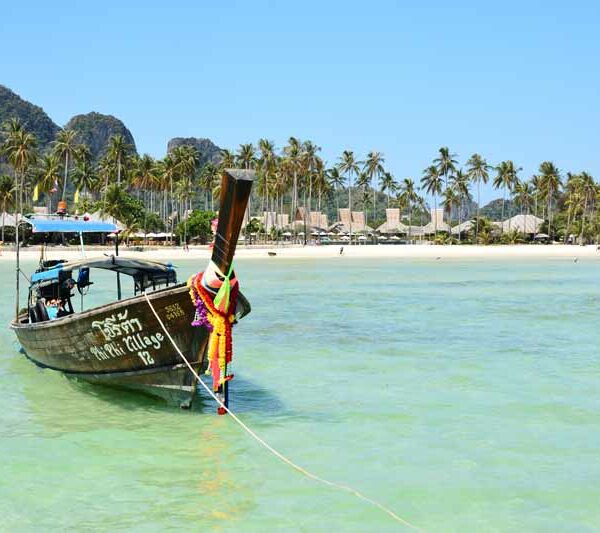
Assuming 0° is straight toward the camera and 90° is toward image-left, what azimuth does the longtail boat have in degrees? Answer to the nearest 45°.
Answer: approximately 315°
